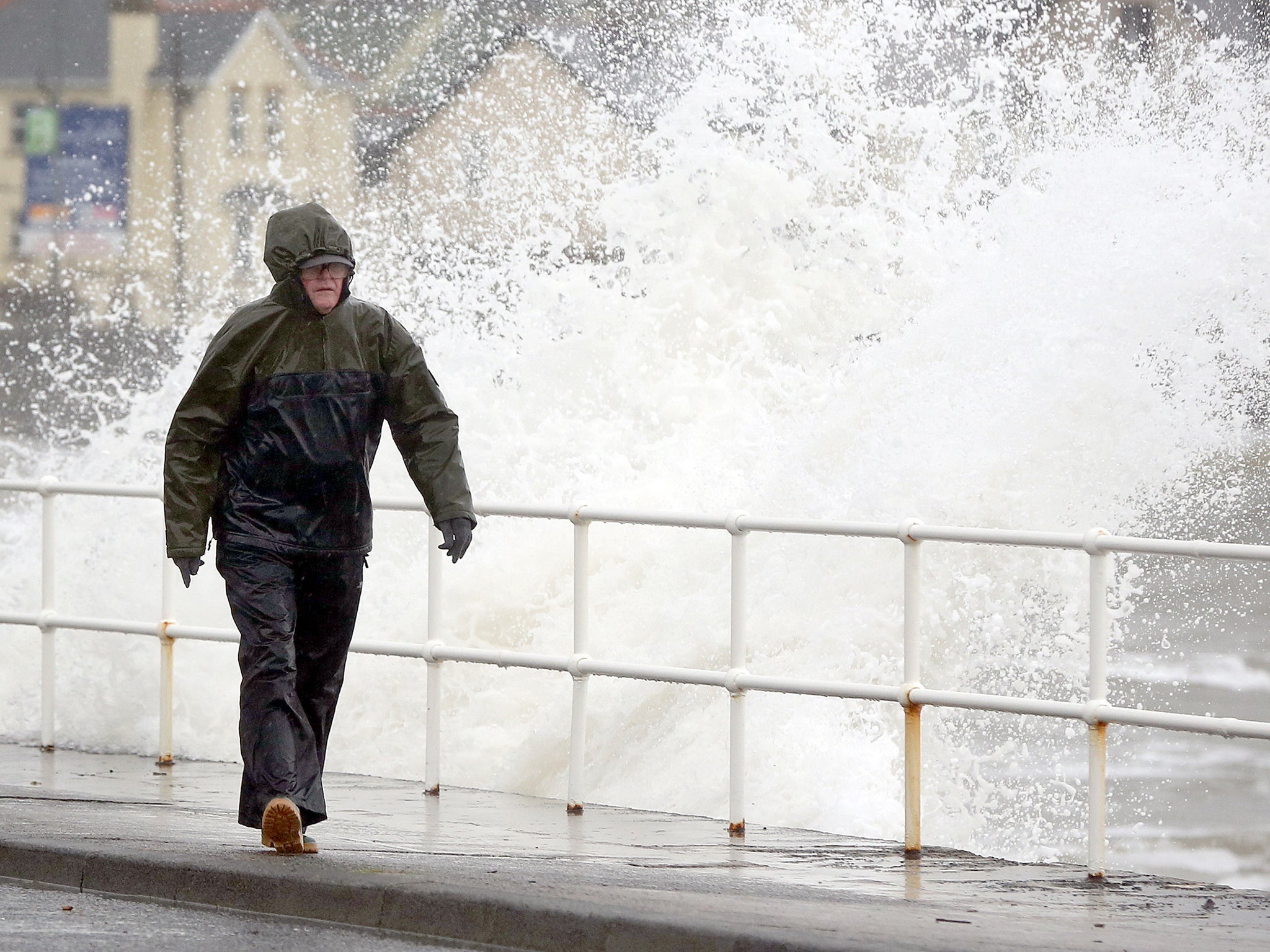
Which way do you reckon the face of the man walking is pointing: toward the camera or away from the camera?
toward the camera

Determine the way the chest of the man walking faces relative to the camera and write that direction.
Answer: toward the camera
